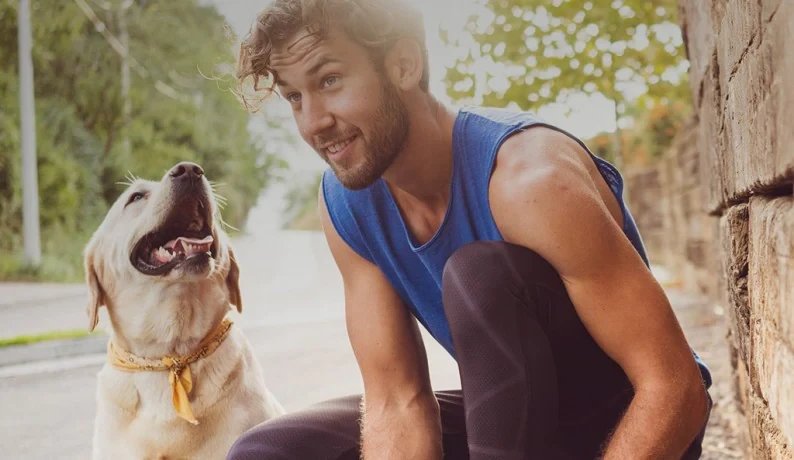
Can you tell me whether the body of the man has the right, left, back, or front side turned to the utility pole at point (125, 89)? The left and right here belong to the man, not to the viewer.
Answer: right

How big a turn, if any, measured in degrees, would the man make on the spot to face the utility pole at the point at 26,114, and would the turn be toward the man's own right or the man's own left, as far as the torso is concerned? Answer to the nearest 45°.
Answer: approximately 90° to the man's own right

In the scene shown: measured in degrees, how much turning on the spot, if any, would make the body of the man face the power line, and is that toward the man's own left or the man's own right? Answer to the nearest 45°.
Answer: approximately 90° to the man's own right

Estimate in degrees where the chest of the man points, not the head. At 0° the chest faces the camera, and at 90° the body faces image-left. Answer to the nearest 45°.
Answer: approximately 45°

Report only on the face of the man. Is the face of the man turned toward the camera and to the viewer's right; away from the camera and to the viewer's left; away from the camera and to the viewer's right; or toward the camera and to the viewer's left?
toward the camera and to the viewer's left

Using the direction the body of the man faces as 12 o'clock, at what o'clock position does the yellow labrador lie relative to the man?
The yellow labrador is roughly at 3 o'clock from the man.
